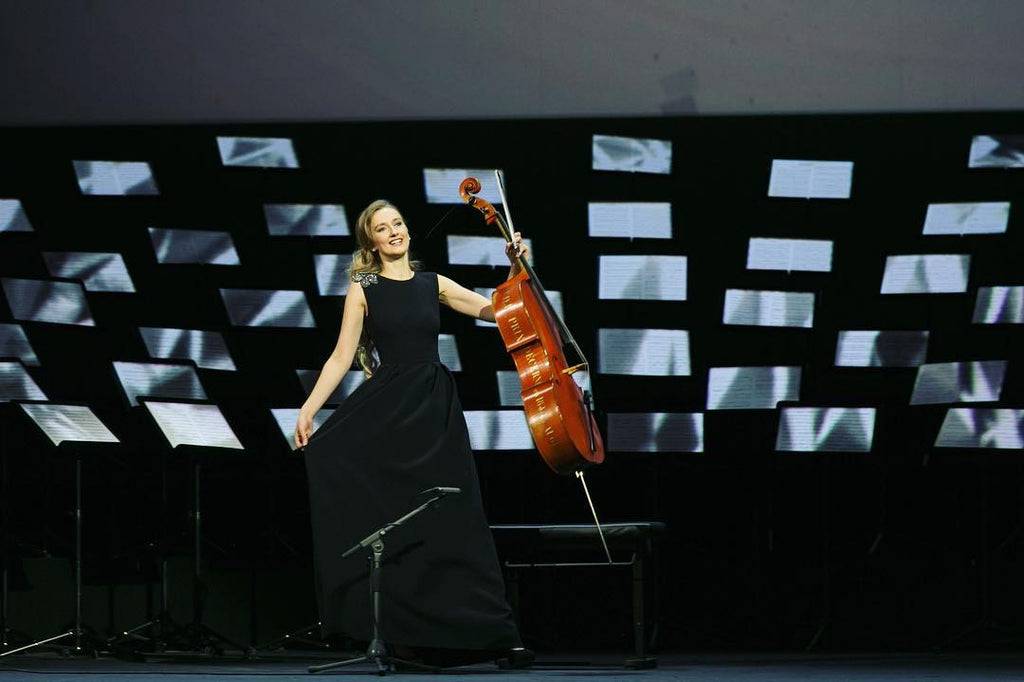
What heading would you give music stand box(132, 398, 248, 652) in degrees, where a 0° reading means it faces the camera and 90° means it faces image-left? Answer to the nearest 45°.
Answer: approximately 315°

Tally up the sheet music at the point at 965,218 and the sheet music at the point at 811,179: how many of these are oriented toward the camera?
2

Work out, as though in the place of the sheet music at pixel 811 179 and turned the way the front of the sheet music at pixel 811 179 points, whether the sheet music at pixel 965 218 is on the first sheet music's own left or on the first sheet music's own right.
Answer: on the first sheet music's own left

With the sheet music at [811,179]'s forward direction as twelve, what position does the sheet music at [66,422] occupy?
the sheet music at [66,422] is roughly at 2 o'clock from the sheet music at [811,179].

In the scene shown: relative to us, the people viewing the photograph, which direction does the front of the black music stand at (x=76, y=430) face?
facing the viewer and to the right of the viewer

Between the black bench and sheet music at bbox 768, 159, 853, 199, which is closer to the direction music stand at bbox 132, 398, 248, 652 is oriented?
the black bench

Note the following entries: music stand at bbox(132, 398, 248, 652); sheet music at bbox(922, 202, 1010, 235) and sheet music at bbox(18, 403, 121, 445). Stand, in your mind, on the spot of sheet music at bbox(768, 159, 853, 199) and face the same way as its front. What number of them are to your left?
1

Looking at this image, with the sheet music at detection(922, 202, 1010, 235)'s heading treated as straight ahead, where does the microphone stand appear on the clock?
The microphone stand is roughly at 1 o'clock from the sheet music.
